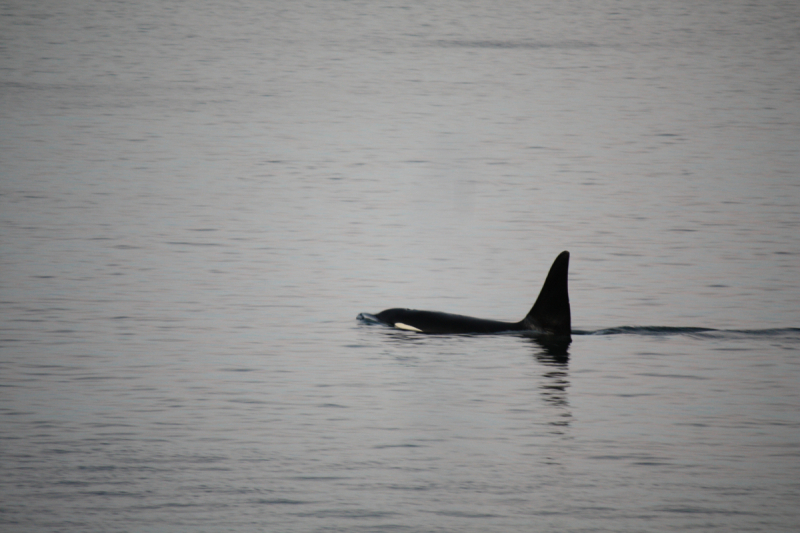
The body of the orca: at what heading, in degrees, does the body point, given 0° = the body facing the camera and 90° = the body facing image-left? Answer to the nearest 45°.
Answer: approximately 90°
